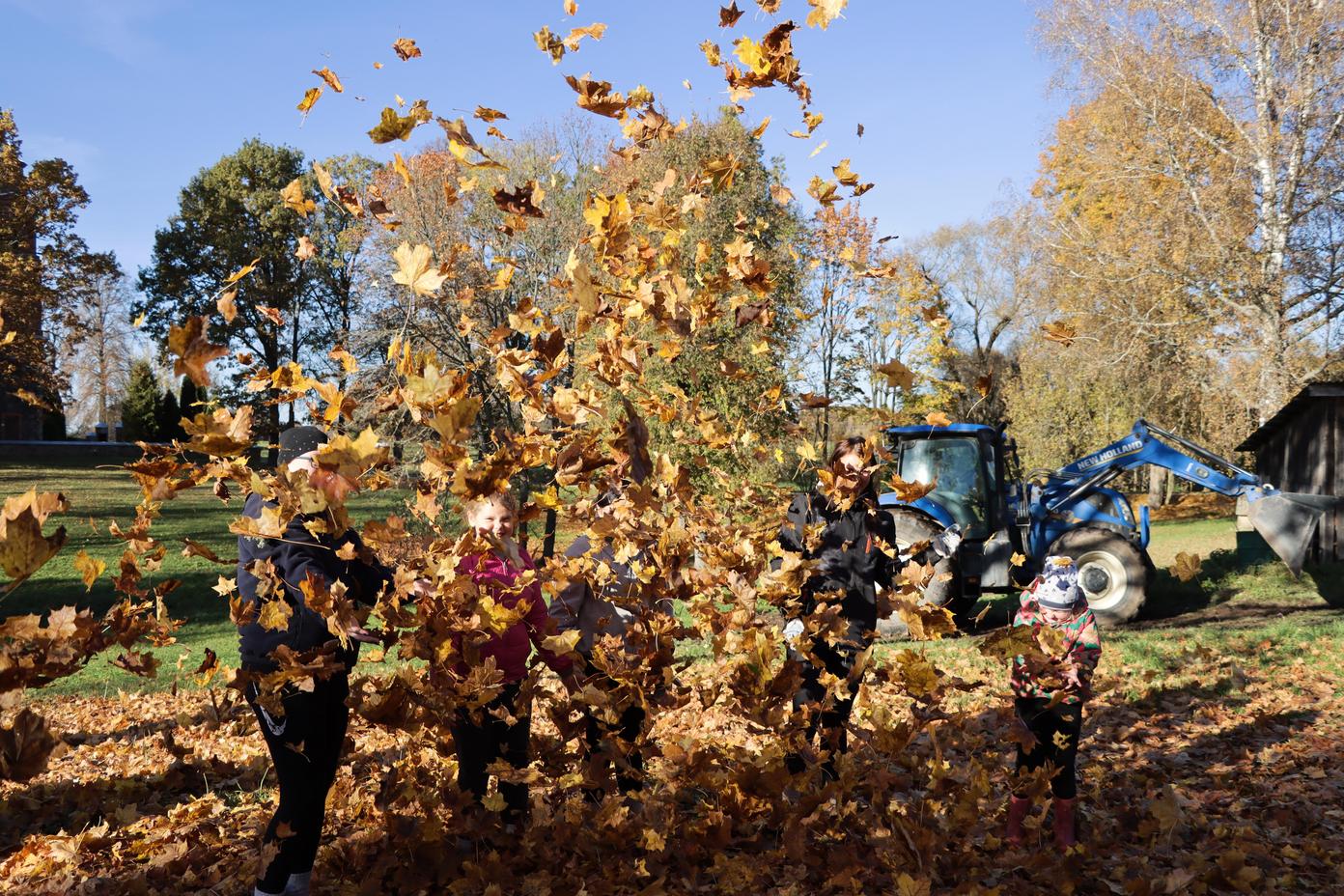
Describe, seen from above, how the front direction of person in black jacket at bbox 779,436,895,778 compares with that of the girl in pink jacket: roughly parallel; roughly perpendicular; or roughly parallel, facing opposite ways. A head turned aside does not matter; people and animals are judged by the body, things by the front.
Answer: roughly parallel

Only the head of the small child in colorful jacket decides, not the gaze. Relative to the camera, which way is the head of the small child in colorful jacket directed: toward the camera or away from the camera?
toward the camera

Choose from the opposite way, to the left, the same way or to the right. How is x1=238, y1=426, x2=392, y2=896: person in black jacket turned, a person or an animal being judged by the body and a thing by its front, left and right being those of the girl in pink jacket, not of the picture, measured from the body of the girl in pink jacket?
to the left

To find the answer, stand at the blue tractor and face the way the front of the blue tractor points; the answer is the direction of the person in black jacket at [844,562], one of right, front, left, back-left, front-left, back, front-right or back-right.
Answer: right

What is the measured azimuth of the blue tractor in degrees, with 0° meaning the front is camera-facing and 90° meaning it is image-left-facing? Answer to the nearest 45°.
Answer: approximately 270°

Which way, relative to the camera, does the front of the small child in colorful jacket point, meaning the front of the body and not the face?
toward the camera

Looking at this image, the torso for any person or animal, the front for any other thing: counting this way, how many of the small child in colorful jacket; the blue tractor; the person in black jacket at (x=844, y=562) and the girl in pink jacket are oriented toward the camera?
3

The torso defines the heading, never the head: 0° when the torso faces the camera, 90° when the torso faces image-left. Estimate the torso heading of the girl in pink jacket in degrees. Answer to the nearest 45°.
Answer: approximately 0°

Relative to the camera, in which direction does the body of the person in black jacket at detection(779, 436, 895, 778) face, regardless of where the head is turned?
toward the camera

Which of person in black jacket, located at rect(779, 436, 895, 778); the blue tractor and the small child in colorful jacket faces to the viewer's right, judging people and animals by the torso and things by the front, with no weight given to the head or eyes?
the blue tractor

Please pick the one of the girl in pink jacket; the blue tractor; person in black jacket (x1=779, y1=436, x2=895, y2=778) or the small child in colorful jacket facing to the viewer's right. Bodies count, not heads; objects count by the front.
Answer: the blue tractor

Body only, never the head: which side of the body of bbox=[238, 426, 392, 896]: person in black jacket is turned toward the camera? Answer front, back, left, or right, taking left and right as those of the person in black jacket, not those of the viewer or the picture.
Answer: right

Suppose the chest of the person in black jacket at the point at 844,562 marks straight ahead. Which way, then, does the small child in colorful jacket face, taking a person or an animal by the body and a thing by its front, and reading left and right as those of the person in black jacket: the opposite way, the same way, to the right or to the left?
the same way

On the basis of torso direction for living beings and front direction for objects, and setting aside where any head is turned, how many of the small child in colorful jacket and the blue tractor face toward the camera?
1

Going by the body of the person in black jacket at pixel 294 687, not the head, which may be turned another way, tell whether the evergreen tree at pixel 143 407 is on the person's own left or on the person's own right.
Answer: on the person's own left

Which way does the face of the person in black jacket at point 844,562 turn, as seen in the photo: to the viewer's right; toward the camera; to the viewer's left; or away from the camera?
toward the camera
